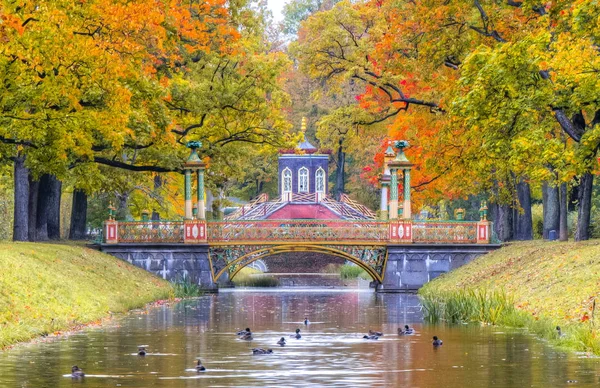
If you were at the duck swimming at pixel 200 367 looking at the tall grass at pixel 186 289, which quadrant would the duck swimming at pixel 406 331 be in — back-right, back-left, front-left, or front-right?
front-right

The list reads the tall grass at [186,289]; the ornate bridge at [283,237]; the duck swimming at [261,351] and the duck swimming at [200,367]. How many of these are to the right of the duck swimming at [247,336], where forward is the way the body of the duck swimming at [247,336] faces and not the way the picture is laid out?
2

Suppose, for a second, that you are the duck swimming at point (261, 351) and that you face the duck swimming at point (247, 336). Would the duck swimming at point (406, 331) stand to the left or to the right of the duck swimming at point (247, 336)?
right
